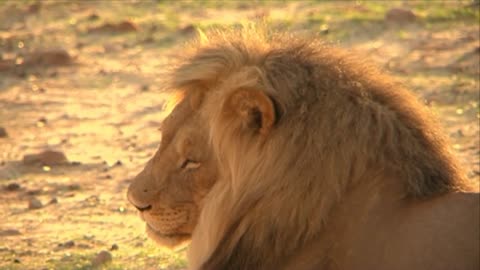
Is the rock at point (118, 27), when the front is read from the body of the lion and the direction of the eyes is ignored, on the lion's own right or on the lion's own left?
on the lion's own right

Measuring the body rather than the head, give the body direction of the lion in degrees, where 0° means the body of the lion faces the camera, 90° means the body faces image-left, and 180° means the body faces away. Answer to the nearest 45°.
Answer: approximately 90°

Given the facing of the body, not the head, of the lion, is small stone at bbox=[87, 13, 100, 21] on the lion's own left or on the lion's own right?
on the lion's own right

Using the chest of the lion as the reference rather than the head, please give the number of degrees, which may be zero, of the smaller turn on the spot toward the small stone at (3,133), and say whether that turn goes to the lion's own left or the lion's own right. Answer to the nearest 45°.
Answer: approximately 45° to the lion's own right
